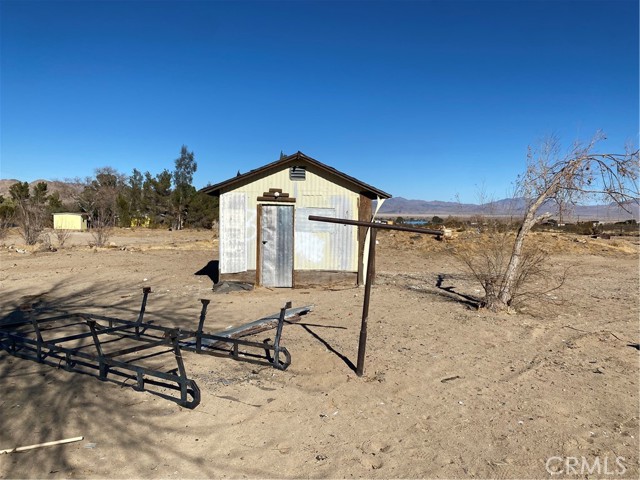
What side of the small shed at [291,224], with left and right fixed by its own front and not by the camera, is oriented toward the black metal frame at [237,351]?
front

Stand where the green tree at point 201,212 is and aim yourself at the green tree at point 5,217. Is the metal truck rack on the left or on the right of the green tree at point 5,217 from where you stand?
left

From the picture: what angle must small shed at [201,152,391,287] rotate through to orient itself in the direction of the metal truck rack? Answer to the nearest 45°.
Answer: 0° — it already faces it

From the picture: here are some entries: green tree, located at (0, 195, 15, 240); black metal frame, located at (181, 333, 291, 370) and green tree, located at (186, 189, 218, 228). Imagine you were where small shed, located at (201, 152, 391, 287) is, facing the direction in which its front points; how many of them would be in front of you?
1

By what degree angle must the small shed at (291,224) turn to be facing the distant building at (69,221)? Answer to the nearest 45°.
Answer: approximately 135° to its right

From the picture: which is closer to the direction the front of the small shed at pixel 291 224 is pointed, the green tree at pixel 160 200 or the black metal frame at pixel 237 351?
the black metal frame

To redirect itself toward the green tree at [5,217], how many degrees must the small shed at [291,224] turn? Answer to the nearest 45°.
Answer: approximately 135° to its right

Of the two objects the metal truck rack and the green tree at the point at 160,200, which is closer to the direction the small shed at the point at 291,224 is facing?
the metal truck rack

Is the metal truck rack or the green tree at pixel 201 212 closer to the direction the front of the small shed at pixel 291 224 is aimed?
the metal truck rack

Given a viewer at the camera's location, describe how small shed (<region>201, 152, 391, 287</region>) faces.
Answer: facing the viewer

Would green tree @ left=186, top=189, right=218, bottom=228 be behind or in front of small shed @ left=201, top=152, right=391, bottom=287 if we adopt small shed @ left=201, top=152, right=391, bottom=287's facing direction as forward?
behind

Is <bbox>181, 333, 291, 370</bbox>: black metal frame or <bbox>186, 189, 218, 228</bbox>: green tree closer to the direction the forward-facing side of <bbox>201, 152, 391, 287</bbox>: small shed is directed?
the black metal frame

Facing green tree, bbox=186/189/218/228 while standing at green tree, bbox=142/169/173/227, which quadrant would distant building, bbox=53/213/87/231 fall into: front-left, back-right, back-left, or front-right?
back-right

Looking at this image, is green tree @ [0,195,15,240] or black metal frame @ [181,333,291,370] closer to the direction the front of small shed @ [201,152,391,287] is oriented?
the black metal frame

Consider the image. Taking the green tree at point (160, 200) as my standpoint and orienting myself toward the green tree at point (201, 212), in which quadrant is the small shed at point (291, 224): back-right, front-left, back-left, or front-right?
front-right
